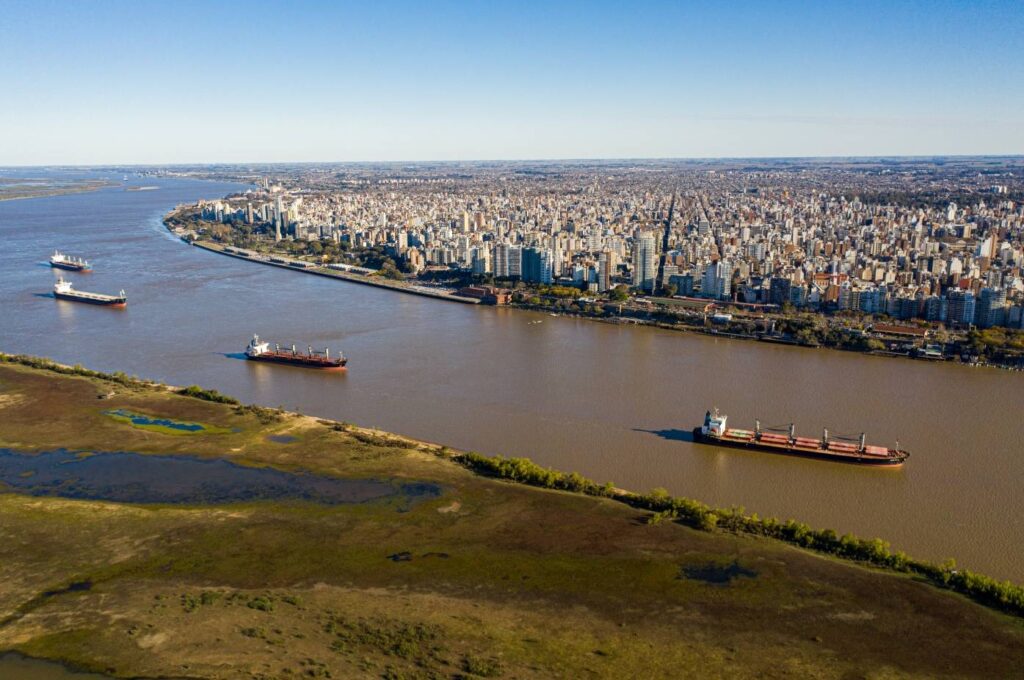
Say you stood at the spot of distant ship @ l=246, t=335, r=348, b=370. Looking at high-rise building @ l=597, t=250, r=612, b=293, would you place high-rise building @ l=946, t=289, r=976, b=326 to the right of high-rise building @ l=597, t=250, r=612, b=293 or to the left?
right

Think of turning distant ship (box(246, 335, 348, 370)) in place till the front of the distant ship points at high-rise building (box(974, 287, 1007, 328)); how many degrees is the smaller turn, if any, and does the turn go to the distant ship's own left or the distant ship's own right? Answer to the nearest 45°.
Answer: approximately 45° to the distant ship's own left

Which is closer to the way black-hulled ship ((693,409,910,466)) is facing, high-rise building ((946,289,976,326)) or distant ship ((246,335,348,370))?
the high-rise building

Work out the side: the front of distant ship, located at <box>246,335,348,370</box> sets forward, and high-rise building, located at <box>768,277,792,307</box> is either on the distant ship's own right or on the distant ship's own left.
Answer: on the distant ship's own left

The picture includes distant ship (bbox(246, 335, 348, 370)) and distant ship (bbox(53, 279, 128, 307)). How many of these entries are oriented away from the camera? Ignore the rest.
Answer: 0

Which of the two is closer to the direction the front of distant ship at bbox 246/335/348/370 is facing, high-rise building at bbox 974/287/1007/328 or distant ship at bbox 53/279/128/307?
the high-rise building

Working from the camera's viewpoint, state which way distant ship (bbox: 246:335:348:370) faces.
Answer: facing the viewer and to the right of the viewer

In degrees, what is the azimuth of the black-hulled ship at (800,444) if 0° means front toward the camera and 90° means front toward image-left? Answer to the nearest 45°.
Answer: approximately 270°

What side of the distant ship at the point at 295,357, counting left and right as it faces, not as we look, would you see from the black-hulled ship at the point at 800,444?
front

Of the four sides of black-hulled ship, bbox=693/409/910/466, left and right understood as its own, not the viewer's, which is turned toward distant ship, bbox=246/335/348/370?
back
